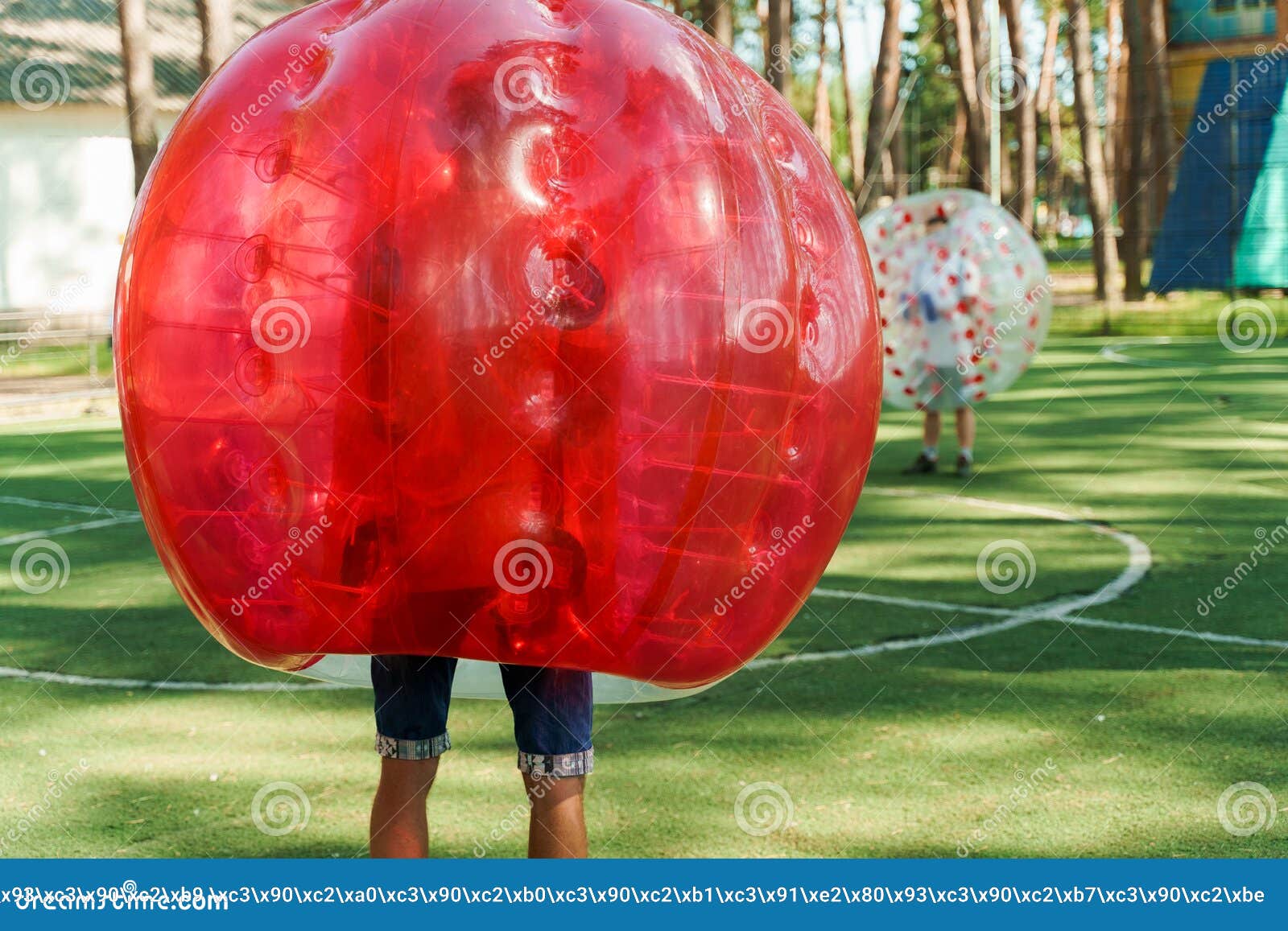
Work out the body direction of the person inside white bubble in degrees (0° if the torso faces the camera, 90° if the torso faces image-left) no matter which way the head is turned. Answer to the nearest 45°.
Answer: approximately 45°

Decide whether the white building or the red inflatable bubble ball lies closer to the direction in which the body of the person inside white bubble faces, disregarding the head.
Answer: the red inflatable bubble ball

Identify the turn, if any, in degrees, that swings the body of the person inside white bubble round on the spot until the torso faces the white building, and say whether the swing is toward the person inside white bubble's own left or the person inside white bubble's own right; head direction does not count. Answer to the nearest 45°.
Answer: approximately 90° to the person inside white bubble's own right

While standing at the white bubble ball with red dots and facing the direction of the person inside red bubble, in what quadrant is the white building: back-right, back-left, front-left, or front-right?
back-right

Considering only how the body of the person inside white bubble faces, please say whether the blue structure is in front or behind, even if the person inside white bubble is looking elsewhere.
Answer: behind

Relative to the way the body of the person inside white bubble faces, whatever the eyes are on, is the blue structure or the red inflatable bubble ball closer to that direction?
the red inflatable bubble ball

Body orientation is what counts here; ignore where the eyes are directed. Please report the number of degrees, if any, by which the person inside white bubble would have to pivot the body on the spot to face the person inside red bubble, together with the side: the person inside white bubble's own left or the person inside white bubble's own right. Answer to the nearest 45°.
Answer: approximately 45° to the person inside white bubble's own left

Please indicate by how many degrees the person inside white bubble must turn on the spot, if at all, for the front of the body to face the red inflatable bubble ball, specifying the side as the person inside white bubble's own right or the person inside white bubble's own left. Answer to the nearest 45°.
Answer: approximately 45° to the person inside white bubble's own left
